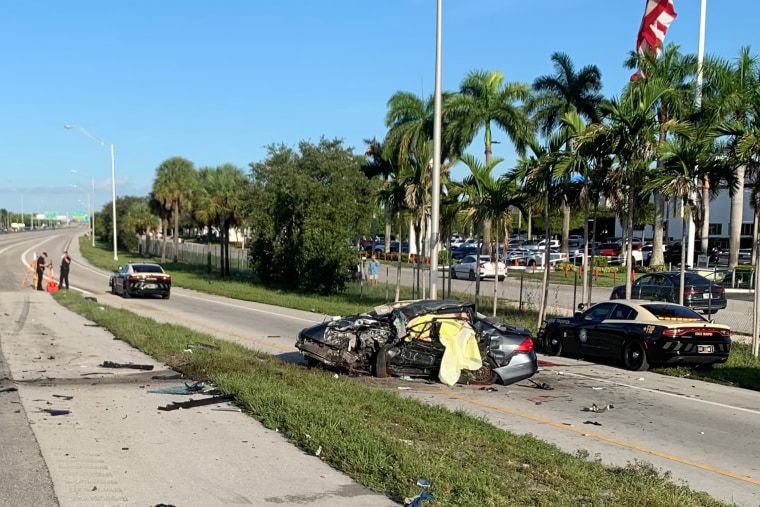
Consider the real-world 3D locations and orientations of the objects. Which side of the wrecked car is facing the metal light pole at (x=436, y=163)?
right

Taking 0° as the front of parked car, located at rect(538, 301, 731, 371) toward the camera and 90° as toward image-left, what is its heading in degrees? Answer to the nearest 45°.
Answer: approximately 135°

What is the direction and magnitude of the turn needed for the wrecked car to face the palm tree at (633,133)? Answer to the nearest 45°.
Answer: approximately 135° to its right

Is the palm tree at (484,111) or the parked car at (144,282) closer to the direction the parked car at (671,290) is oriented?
the palm tree

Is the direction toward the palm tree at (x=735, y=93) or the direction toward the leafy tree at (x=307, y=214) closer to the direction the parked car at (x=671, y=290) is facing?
the leafy tree

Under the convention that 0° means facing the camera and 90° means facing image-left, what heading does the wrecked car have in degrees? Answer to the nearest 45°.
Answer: approximately 90°

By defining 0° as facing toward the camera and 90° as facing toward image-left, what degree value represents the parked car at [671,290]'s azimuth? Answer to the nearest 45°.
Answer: approximately 135°

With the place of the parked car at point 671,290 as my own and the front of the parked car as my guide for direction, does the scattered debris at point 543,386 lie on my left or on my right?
on my left

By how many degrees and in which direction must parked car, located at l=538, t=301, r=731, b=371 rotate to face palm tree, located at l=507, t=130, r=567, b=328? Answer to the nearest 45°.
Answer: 0° — it already faces it

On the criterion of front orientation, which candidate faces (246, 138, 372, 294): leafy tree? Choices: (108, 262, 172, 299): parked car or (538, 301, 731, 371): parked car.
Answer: (538, 301, 731, 371): parked car
